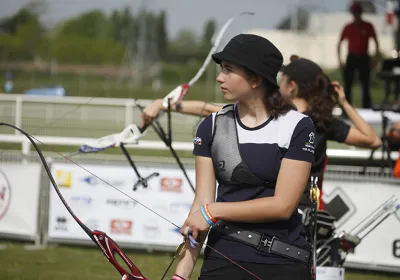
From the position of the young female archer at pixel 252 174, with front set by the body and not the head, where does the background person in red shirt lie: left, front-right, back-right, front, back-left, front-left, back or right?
back

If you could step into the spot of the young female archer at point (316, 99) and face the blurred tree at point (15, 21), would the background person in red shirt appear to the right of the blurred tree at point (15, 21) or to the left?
right

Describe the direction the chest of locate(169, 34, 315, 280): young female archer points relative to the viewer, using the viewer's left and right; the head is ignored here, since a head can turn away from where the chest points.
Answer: facing the viewer

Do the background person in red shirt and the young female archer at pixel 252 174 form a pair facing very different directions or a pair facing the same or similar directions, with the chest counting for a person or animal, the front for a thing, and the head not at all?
same or similar directions

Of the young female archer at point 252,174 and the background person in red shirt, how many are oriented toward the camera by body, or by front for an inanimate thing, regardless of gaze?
2

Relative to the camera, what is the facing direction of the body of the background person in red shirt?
toward the camera

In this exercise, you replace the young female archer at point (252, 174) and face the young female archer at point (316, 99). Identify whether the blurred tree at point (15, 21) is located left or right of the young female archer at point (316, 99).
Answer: left

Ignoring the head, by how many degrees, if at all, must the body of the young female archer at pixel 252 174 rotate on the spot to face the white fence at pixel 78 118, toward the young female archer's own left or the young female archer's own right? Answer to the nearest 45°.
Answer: approximately 180°

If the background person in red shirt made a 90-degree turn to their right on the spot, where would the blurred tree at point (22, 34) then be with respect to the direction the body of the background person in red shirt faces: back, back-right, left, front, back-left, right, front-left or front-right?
front-right

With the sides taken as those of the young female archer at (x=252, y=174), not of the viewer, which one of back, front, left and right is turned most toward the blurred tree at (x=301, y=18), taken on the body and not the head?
back

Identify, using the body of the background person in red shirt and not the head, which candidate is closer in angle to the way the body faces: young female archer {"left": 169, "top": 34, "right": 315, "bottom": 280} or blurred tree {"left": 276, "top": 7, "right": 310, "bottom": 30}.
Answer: the young female archer

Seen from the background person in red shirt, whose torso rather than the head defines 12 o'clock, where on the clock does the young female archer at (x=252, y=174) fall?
The young female archer is roughly at 12 o'clock from the background person in red shirt.

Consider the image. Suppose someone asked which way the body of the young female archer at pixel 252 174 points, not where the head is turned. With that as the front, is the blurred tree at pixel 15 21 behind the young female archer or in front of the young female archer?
behind
